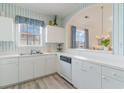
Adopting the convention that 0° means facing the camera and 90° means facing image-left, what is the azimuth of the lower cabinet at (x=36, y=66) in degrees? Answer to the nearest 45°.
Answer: approximately 315°

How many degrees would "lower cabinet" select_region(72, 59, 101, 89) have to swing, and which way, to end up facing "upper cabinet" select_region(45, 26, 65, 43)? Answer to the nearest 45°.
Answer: approximately 90° to its right

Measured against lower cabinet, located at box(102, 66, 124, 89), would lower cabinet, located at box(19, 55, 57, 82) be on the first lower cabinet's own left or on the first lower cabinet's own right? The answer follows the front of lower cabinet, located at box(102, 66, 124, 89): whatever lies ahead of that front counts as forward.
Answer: on the first lower cabinet's own right

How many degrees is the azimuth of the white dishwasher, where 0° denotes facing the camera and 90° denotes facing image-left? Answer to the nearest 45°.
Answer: approximately 45°

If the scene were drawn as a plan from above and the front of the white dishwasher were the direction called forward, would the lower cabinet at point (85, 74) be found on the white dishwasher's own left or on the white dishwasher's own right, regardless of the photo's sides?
on the white dishwasher's own left

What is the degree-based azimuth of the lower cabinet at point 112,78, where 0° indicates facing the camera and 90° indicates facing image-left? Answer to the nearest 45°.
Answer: approximately 45°
